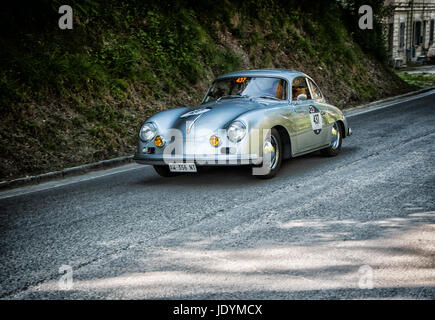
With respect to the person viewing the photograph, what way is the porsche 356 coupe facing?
facing the viewer and to the left of the viewer
